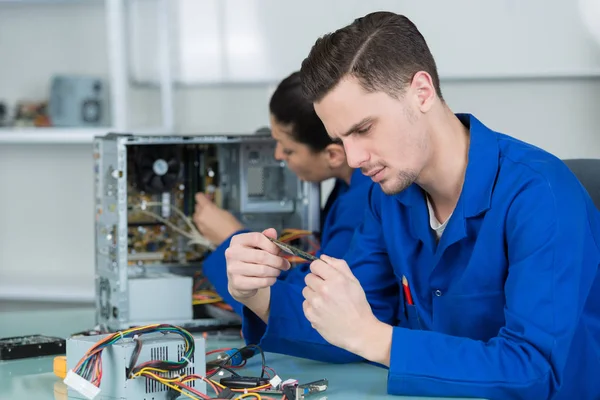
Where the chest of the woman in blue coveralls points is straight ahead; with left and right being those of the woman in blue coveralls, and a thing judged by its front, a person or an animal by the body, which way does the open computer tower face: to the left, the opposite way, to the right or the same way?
the opposite way

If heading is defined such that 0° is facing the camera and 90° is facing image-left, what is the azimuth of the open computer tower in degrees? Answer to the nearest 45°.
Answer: approximately 270°

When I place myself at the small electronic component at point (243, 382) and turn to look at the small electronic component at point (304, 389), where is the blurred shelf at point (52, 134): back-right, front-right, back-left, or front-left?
back-left

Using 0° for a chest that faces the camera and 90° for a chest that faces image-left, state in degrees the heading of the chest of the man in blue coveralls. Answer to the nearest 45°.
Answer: approximately 45°

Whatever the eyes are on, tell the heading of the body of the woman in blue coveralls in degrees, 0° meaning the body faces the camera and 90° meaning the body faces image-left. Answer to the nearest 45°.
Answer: approximately 90°

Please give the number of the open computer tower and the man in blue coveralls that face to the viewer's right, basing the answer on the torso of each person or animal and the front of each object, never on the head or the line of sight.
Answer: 1

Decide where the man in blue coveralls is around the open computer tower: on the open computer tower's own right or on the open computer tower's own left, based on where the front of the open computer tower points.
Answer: on the open computer tower's own right

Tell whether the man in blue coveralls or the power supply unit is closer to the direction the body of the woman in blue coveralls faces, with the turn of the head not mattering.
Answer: the power supply unit

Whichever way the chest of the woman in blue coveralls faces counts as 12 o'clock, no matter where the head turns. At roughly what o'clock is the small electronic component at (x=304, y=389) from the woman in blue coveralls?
The small electronic component is roughly at 9 o'clock from the woman in blue coveralls.
